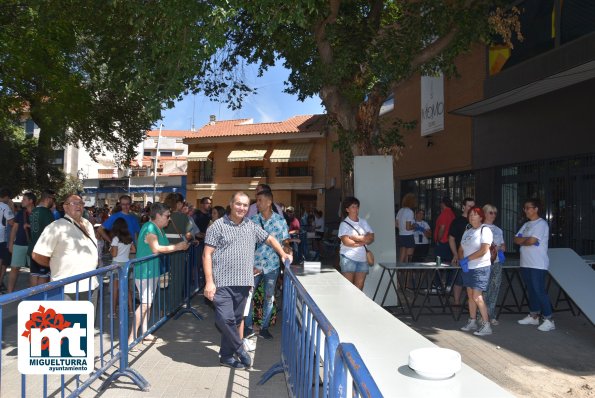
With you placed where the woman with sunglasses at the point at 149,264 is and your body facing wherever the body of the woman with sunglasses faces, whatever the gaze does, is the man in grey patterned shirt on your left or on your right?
on your right

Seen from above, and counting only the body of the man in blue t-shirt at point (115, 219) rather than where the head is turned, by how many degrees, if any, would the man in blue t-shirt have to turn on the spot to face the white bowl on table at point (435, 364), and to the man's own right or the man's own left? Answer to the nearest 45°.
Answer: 0° — they already face it

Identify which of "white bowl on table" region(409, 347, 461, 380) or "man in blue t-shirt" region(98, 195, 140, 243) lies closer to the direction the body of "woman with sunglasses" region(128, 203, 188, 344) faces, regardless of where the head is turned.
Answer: the white bowl on table

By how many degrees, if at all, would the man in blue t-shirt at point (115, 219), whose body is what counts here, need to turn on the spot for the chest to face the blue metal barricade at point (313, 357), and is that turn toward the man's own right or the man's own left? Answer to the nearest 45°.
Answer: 0° — they already face it

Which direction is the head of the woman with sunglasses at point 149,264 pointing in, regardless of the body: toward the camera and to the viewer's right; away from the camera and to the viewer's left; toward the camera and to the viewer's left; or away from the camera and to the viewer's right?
toward the camera and to the viewer's right

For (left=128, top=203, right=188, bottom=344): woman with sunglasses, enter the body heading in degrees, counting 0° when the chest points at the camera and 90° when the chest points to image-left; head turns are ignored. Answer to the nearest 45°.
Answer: approximately 270°

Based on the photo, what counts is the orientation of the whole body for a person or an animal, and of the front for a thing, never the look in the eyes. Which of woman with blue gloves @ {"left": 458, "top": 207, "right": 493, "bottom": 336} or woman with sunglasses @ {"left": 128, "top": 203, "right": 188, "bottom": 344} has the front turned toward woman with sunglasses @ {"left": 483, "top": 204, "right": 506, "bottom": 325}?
woman with sunglasses @ {"left": 128, "top": 203, "right": 188, "bottom": 344}

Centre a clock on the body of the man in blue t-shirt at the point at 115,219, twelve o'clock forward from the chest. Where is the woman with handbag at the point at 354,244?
The woman with handbag is roughly at 10 o'clock from the man in blue t-shirt.

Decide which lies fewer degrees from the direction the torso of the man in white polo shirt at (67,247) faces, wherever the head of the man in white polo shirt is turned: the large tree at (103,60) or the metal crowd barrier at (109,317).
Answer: the metal crowd barrier

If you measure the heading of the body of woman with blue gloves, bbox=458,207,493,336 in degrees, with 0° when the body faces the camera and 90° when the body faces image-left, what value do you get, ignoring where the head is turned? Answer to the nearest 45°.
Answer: approximately 45°

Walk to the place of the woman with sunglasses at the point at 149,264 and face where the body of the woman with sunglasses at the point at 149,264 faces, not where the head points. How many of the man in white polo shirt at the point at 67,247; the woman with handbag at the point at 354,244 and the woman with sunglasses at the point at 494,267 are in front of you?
2
